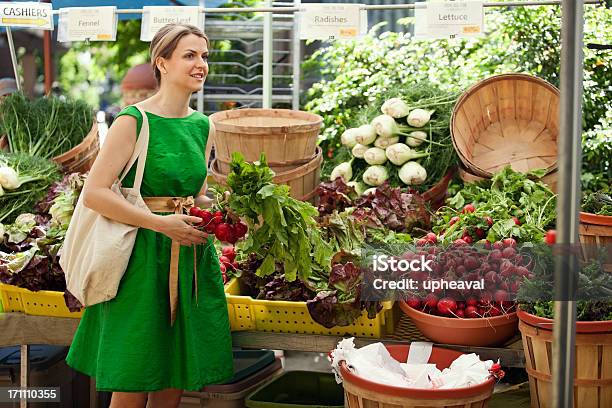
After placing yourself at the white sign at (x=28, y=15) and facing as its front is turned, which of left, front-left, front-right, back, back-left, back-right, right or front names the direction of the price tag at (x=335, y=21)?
front-left

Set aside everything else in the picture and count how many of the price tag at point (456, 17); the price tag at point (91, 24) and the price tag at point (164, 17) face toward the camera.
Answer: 3

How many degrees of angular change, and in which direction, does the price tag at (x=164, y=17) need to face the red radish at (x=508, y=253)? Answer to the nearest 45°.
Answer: approximately 45° to its left

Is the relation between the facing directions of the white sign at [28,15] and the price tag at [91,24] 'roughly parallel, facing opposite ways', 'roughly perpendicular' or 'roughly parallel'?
roughly parallel

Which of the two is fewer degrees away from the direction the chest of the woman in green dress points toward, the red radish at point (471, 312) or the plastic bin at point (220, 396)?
the red radish

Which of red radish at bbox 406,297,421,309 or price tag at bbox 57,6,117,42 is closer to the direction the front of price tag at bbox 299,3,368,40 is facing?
the red radish

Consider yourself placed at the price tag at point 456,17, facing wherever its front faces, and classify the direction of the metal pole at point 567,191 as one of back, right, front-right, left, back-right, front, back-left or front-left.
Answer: front

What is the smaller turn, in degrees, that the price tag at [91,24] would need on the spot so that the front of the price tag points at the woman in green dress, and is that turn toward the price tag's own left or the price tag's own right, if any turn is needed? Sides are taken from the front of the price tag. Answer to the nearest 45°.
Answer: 0° — it already faces them

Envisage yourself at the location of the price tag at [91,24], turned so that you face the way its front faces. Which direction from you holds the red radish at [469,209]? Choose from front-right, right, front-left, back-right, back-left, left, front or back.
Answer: front-left

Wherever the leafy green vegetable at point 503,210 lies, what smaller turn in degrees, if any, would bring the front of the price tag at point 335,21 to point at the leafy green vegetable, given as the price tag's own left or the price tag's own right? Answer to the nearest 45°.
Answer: approximately 45° to the price tag's own left

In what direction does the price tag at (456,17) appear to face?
toward the camera

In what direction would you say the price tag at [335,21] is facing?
toward the camera

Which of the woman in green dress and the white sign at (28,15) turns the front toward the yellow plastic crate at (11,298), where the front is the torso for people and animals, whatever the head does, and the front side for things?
the white sign

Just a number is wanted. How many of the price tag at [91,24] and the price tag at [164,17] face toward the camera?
2

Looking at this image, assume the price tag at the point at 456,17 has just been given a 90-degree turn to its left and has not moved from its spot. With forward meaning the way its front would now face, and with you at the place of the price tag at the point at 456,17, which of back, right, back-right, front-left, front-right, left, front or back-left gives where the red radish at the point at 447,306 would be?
right
